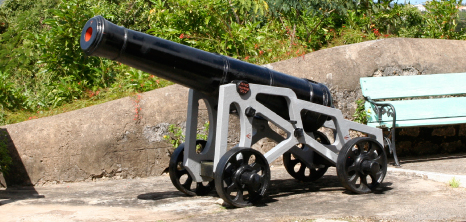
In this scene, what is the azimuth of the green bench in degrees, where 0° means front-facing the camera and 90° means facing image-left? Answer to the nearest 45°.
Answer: approximately 315°

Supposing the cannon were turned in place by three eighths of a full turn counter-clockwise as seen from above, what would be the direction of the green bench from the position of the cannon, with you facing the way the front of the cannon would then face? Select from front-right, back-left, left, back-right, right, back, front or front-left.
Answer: front-left

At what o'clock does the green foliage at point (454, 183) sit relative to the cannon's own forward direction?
The green foliage is roughly at 7 o'clock from the cannon.

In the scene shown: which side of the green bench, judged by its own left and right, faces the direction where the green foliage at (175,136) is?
right

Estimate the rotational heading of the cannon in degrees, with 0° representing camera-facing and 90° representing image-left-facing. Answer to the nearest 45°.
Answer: approximately 45°

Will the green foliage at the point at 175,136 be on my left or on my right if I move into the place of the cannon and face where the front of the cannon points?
on my right

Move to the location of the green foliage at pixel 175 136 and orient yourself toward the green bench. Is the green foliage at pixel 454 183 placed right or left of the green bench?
right

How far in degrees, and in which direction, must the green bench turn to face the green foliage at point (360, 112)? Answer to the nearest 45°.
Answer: approximately 135° to its right

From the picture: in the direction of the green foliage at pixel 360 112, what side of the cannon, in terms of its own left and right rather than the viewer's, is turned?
back
